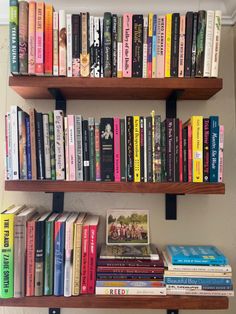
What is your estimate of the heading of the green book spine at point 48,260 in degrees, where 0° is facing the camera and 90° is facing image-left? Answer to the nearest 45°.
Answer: approximately 0°
